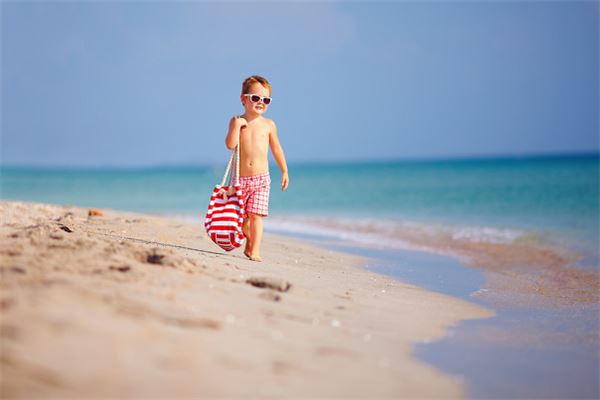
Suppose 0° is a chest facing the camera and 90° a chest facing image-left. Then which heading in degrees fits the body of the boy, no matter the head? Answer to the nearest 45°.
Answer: approximately 0°
